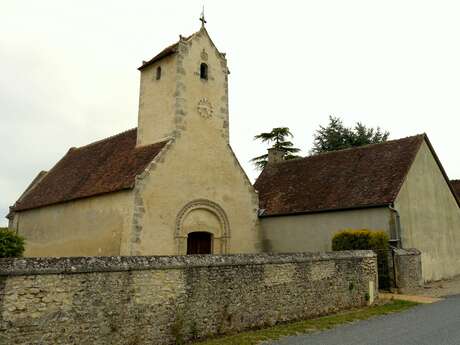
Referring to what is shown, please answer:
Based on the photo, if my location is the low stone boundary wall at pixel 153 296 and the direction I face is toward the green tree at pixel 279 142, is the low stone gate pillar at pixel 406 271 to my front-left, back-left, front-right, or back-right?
front-right

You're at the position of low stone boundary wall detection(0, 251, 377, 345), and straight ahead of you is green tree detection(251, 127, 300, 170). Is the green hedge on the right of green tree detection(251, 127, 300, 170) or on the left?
right

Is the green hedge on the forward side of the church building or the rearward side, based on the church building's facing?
on the forward side

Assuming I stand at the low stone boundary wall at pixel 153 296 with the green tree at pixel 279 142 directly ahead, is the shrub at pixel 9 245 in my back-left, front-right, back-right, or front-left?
front-left

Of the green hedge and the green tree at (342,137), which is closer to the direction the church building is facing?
the green hedge

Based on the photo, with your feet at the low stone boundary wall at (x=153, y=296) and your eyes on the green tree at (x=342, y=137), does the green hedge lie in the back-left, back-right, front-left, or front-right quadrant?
front-right

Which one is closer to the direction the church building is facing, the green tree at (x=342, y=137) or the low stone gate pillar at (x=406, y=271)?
the low stone gate pillar

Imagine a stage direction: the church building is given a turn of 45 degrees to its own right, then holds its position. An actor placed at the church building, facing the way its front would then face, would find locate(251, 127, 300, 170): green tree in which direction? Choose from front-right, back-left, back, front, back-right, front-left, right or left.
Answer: back-left

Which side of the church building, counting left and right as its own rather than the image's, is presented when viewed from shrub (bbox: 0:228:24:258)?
right

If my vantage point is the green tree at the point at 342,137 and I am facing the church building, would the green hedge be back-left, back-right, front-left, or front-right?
front-left

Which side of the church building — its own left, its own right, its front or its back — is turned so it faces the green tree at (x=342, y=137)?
left

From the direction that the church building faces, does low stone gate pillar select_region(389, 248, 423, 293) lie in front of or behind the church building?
in front
